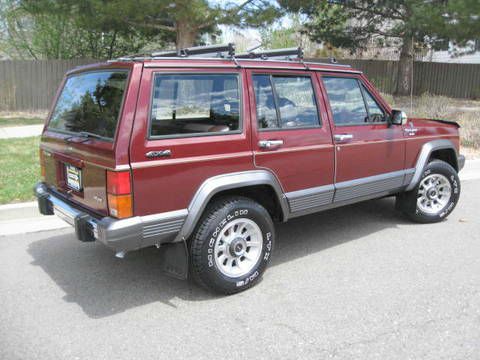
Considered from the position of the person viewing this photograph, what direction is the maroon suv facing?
facing away from the viewer and to the right of the viewer

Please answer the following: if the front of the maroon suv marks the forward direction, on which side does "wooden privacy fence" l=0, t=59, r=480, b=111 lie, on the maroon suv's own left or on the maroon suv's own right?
on the maroon suv's own left

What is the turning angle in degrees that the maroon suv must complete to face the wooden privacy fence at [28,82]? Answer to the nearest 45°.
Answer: approximately 90° to its left
